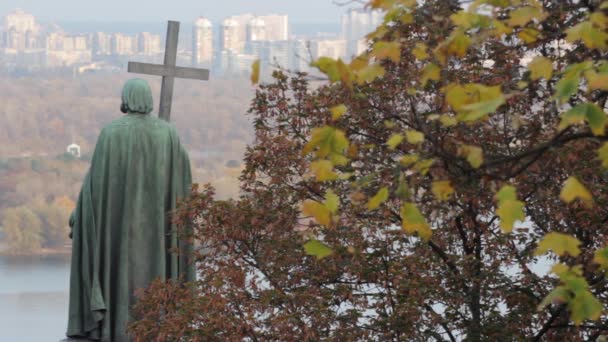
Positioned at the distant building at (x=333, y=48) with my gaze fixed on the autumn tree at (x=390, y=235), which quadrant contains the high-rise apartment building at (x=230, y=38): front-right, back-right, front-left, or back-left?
back-right

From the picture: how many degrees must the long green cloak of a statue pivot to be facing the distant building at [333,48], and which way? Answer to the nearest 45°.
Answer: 0° — it already faces it

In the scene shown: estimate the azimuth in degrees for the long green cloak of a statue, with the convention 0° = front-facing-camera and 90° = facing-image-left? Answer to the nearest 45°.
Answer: approximately 180°

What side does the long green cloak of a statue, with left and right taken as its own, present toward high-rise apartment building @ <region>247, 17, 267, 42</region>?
front

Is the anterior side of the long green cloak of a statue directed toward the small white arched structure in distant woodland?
yes
